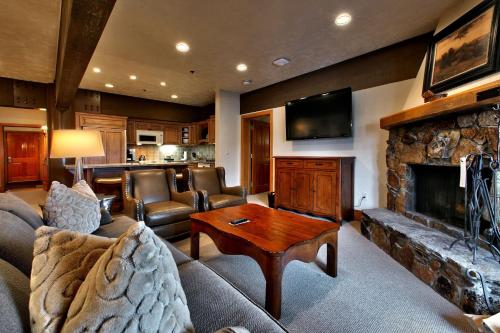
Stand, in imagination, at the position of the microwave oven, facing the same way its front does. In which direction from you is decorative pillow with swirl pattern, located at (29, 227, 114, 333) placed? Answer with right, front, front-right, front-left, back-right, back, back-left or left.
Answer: front

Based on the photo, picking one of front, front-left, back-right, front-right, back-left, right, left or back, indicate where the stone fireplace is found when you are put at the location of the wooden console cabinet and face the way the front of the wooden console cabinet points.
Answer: left

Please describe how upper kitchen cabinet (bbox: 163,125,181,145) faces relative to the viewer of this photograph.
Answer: facing the viewer

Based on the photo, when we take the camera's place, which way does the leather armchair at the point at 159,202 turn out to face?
facing the viewer and to the right of the viewer

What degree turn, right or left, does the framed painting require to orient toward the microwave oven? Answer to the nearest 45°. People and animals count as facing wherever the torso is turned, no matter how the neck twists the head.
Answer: approximately 45° to its right

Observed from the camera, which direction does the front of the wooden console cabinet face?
facing the viewer and to the left of the viewer

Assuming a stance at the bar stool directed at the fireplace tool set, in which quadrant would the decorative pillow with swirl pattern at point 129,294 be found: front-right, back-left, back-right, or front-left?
front-right

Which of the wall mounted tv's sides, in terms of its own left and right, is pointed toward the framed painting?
left

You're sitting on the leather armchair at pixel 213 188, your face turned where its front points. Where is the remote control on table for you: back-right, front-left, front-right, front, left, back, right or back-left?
front-right

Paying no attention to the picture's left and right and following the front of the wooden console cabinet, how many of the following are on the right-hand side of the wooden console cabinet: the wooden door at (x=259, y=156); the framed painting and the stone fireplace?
1

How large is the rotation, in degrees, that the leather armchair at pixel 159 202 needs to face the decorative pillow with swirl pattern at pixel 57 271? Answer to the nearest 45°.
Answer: approximately 45° to its right

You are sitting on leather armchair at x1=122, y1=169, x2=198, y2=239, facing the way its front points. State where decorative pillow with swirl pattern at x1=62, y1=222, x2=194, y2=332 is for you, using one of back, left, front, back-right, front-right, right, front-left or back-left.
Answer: front-right

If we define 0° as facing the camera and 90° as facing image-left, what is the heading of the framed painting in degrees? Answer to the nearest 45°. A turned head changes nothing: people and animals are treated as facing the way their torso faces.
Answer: approximately 45°

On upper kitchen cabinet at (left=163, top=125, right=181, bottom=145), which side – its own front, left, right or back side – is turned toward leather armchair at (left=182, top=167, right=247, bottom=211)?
front

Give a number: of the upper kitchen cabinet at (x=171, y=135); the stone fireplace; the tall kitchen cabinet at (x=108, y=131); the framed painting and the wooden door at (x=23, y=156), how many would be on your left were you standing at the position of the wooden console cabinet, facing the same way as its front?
2

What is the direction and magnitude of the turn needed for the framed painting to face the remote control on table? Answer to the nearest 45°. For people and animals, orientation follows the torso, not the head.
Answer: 0° — it already faces it
